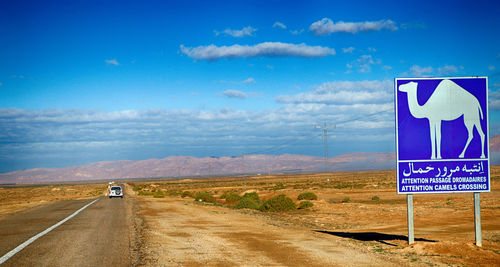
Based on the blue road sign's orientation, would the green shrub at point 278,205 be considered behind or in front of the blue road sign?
behind

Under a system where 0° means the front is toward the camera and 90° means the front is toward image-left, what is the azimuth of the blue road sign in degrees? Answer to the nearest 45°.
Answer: approximately 0°
